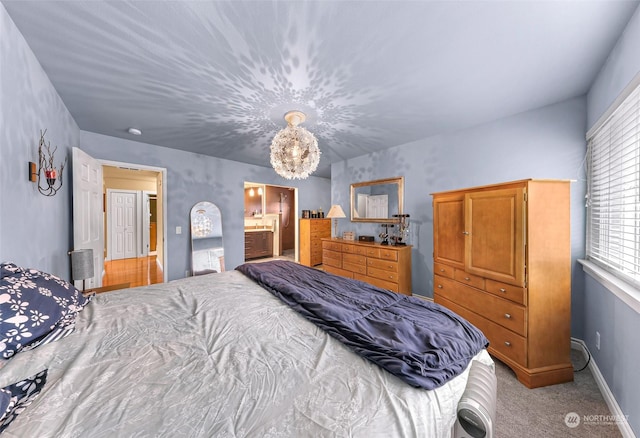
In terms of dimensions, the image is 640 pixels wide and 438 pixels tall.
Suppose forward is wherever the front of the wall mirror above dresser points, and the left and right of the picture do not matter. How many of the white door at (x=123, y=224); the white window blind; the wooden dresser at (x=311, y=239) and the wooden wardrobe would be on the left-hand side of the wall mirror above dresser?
2

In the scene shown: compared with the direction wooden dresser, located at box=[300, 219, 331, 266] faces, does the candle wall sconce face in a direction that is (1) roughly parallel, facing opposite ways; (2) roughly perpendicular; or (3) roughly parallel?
roughly perpendicular

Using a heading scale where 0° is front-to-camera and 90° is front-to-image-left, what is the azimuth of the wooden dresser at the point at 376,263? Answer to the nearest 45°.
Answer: approximately 45°

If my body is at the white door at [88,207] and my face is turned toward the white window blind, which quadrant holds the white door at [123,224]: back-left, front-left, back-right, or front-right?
back-left

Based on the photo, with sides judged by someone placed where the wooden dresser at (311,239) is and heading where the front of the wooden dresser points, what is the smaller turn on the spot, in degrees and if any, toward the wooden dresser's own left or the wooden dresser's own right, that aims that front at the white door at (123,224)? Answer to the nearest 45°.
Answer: approximately 135° to the wooden dresser's own right

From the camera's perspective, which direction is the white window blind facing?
to the viewer's left

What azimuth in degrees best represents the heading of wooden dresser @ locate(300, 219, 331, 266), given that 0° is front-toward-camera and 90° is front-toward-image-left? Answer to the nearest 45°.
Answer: approximately 315°

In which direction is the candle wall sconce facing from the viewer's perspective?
to the viewer's right
